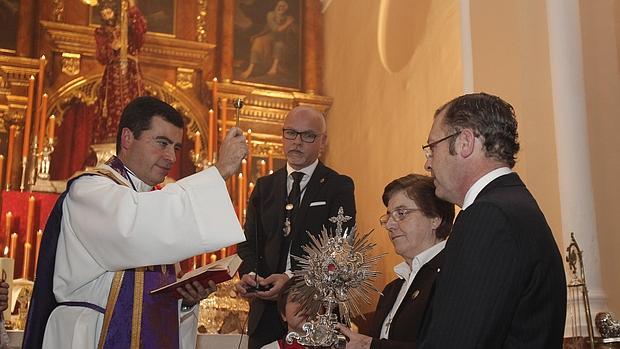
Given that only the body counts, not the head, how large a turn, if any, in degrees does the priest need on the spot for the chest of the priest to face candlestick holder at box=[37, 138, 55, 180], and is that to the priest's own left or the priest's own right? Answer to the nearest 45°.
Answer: approximately 135° to the priest's own left

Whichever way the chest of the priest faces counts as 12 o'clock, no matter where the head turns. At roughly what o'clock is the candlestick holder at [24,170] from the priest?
The candlestick holder is roughly at 7 o'clock from the priest.

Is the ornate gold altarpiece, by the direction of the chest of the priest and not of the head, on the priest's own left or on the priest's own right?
on the priest's own left

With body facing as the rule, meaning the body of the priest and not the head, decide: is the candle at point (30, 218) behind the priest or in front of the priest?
behind

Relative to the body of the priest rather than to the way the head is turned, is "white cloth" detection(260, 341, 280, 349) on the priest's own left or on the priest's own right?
on the priest's own left

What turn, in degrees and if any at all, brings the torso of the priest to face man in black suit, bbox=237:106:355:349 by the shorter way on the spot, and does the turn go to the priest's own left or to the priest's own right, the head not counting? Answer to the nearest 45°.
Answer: approximately 90° to the priest's own left

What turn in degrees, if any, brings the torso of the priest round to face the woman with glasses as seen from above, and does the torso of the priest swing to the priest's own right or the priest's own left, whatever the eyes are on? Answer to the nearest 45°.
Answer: approximately 45° to the priest's own left

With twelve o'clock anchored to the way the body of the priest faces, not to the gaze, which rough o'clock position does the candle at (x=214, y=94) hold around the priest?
The candle is roughly at 8 o'clock from the priest.

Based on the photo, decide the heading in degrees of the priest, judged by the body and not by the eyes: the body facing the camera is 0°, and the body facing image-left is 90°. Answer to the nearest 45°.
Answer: approximately 315°

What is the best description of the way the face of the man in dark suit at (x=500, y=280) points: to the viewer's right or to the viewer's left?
to the viewer's left

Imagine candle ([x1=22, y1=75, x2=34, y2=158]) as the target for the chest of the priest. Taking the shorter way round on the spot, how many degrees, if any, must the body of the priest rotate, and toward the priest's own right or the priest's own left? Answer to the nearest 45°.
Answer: approximately 135° to the priest's own left
